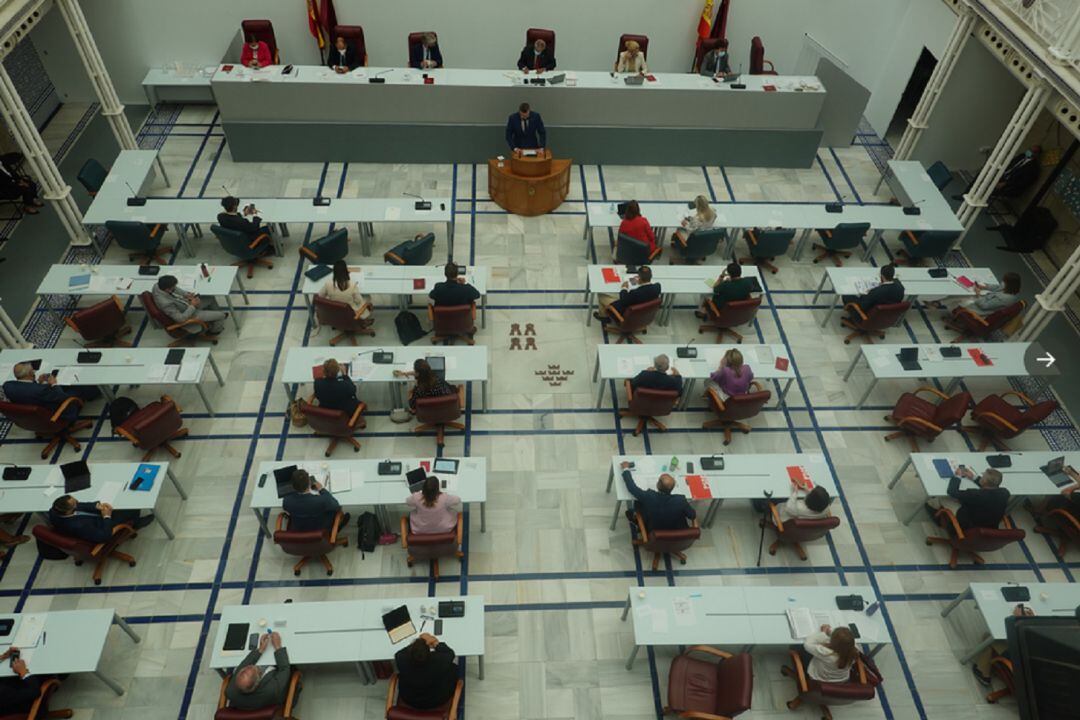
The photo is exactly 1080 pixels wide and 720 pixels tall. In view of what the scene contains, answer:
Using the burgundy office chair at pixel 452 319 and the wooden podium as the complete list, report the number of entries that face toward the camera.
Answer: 1

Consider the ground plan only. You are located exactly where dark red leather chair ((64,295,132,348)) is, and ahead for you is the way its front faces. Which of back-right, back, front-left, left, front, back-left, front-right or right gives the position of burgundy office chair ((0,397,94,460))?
back-left

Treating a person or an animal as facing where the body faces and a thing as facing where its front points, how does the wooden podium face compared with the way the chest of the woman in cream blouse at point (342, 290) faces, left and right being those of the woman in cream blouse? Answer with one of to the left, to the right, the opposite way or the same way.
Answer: the opposite way

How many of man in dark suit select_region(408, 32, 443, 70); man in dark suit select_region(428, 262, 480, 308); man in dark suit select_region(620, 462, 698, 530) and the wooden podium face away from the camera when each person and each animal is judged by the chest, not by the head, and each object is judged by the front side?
2

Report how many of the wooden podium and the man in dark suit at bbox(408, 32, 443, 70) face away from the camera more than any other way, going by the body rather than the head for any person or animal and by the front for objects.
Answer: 0

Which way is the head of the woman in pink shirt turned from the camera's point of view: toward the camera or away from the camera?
away from the camera

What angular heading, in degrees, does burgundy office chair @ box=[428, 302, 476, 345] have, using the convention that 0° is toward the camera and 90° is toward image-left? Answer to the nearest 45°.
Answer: approximately 180°

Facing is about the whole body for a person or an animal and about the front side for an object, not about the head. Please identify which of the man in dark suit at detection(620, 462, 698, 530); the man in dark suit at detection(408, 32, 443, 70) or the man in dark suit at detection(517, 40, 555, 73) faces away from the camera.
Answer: the man in dark suit at detection(620, 462, 698, 530)

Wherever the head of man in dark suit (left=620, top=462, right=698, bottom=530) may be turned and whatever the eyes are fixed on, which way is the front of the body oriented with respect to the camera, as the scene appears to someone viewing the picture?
away from the camera

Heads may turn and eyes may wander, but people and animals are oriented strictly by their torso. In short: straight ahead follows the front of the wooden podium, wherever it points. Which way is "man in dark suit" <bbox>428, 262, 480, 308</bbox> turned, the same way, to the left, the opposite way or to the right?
the opposite way

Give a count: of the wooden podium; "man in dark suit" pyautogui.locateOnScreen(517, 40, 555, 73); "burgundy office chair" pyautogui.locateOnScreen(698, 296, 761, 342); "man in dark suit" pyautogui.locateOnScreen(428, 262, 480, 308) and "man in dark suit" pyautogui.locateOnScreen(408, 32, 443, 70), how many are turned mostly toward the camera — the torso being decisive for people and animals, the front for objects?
3

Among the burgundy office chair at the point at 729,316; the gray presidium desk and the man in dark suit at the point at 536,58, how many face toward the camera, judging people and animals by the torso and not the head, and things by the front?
2

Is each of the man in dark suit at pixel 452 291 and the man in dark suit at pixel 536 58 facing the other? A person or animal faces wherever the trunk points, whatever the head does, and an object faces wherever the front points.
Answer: yes

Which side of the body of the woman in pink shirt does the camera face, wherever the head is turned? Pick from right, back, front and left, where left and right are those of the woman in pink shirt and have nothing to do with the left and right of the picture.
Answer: back

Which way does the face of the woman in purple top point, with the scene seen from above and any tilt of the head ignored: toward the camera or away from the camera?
away from the camera
